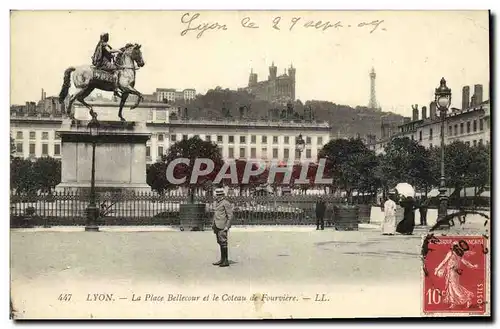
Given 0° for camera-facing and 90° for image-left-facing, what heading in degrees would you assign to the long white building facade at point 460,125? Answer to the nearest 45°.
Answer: approximately 45°

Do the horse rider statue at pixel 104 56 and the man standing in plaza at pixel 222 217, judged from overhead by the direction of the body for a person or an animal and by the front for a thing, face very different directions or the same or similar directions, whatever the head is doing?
very different directions

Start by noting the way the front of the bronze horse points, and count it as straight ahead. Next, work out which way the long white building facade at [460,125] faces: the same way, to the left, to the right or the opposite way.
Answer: the opposite way

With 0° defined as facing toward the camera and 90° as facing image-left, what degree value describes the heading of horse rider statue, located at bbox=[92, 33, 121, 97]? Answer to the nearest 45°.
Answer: approximately 270°

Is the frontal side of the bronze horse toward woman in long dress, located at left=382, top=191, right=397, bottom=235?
yes
